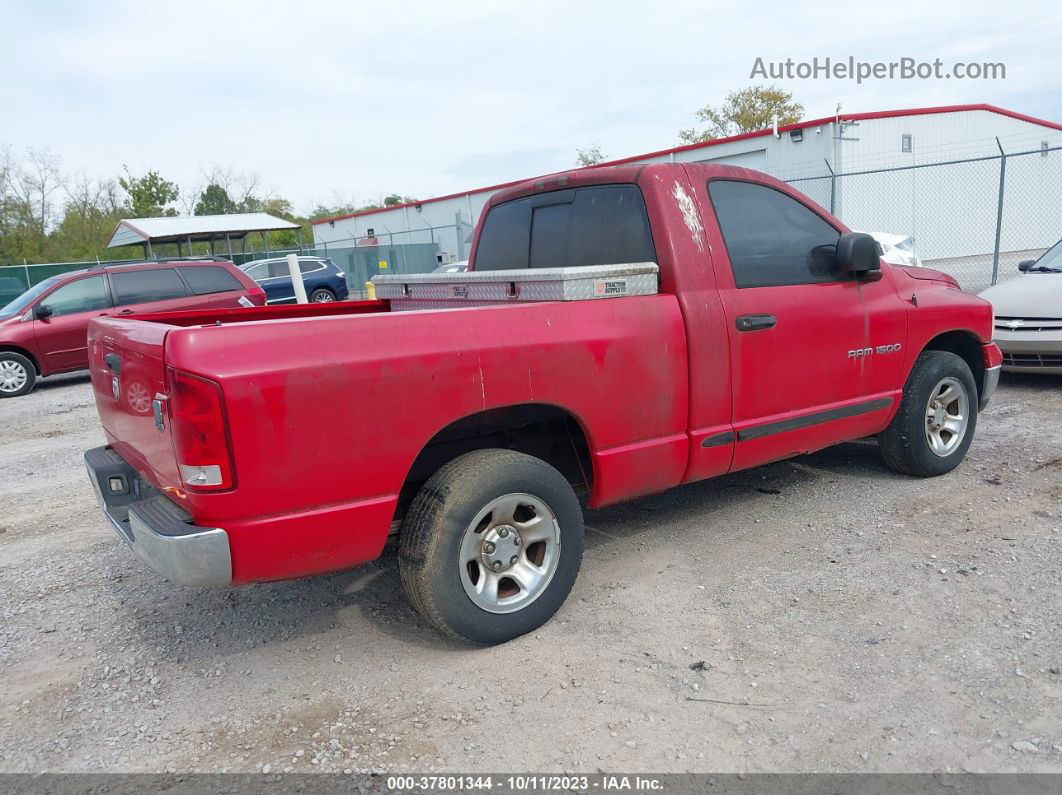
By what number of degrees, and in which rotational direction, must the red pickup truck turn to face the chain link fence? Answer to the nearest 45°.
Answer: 0° — it already faces it

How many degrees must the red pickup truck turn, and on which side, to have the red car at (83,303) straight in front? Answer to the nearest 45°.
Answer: approximately 90° to its left

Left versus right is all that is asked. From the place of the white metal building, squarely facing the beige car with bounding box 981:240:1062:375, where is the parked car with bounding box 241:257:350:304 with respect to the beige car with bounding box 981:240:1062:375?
right

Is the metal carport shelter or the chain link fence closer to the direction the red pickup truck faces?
the chain link fence

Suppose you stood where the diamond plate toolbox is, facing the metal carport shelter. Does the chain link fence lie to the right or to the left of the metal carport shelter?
right

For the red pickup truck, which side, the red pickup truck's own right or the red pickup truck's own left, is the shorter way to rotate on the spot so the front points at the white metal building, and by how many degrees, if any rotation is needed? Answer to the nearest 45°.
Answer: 0° — it already faces it

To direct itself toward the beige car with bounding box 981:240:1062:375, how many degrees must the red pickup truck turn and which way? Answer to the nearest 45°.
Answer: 0° — it already faces it

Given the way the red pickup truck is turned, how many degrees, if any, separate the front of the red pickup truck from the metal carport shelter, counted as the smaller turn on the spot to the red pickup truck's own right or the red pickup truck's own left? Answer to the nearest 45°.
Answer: approximately 90° to the red pickup truck's own left

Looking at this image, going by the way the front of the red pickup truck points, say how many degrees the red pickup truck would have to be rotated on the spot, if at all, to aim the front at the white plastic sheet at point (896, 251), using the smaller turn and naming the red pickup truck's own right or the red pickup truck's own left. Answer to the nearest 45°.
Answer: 0° — it already faces it

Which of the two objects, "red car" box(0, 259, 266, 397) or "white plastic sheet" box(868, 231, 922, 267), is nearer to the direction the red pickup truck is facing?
the white plastic sheet

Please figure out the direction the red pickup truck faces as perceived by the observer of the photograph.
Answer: facing away from the viewer and to the right of the viewer

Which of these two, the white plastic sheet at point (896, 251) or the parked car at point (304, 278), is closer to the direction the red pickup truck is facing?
the white plastic sheet

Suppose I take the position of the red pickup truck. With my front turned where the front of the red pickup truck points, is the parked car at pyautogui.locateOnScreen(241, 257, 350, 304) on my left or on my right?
on my left
